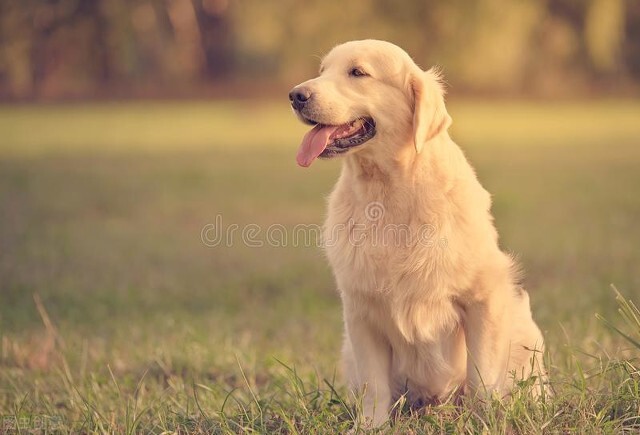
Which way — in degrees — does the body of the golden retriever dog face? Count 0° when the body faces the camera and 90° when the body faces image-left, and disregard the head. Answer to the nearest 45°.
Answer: approximately 45°
